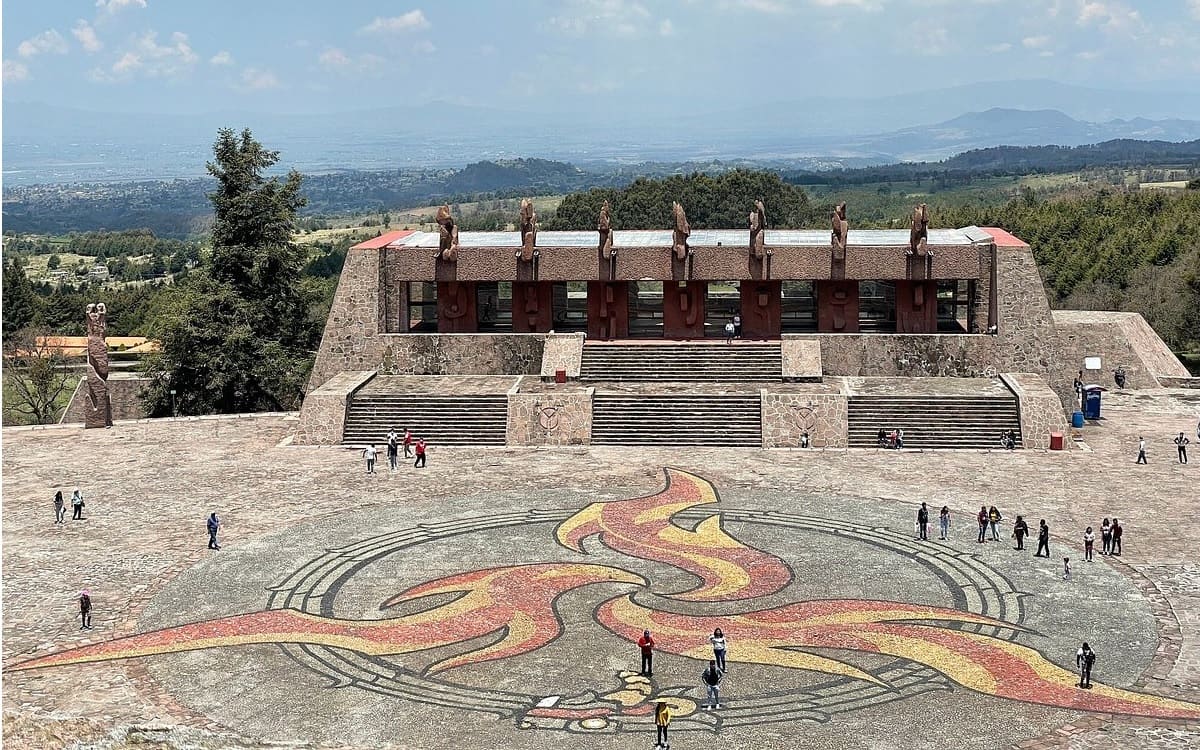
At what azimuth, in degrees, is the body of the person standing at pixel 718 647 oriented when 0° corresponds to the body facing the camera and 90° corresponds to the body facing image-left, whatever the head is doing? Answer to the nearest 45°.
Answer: approximately 0°

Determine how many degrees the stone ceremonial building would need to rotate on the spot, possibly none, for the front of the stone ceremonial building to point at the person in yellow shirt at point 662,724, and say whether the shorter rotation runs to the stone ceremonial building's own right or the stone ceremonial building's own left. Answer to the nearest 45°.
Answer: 0° — it already faces them

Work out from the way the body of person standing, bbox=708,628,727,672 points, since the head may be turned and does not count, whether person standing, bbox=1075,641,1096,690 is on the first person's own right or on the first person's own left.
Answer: on the first person's own left

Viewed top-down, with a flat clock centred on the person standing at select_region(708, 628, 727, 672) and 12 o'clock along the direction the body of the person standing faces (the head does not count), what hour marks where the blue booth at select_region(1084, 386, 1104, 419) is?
The blue booth is roughly at 7 o'clock from the person standing.

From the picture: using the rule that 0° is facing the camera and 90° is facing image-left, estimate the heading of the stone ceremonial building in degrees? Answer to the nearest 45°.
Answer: approximately 0°

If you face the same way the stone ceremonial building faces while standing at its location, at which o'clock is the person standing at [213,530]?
The person standing is roughly at 1 o'clock from the stone ceremonial building.

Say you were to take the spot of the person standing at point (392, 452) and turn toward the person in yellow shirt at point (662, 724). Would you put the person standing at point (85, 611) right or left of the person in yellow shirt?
right

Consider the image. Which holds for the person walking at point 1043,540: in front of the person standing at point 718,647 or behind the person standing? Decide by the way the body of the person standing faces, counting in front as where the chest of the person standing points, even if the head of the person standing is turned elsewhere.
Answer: behind

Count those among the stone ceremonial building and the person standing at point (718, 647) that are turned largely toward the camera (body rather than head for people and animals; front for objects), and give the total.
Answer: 2
